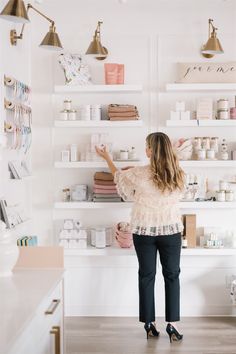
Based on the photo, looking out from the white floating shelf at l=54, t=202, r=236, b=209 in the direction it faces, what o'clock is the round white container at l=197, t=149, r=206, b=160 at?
The round white container is roughly at 9 o'clock from the white floating shelf.

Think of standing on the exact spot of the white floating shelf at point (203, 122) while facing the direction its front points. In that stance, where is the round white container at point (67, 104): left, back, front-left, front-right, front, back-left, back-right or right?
right

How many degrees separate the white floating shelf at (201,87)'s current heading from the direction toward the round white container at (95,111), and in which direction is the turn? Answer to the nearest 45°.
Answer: approximately 90° to its right

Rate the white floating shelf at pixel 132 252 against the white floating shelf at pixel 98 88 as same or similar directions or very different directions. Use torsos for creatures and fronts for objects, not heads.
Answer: same or similar directions

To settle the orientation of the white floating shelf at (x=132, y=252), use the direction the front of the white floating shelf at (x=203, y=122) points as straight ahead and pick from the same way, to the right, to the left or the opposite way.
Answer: the same way

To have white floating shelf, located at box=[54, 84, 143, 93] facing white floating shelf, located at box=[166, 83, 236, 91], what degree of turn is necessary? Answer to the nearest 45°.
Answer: approximately 90° to its left

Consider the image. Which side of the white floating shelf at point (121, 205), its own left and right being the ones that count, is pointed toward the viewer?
front

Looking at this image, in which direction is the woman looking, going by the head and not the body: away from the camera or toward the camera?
away from the camera

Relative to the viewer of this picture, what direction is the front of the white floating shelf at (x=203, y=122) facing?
facing the viewer

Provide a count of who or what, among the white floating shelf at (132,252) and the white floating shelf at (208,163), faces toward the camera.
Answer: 2

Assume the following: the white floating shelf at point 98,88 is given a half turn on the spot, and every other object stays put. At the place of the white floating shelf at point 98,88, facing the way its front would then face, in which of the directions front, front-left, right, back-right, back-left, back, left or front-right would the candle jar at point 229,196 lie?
right

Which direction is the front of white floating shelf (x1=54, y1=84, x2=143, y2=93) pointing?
toward the camera

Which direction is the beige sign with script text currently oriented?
toward the camera

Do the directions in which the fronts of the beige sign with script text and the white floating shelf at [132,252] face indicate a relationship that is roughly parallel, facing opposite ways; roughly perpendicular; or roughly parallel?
roughly parallel

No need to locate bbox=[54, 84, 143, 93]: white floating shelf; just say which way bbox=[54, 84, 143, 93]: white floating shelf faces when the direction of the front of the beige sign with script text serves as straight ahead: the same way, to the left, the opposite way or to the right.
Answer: the same way

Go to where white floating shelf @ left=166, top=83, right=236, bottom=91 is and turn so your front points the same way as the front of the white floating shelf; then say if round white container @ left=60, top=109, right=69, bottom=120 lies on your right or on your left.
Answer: on your right
